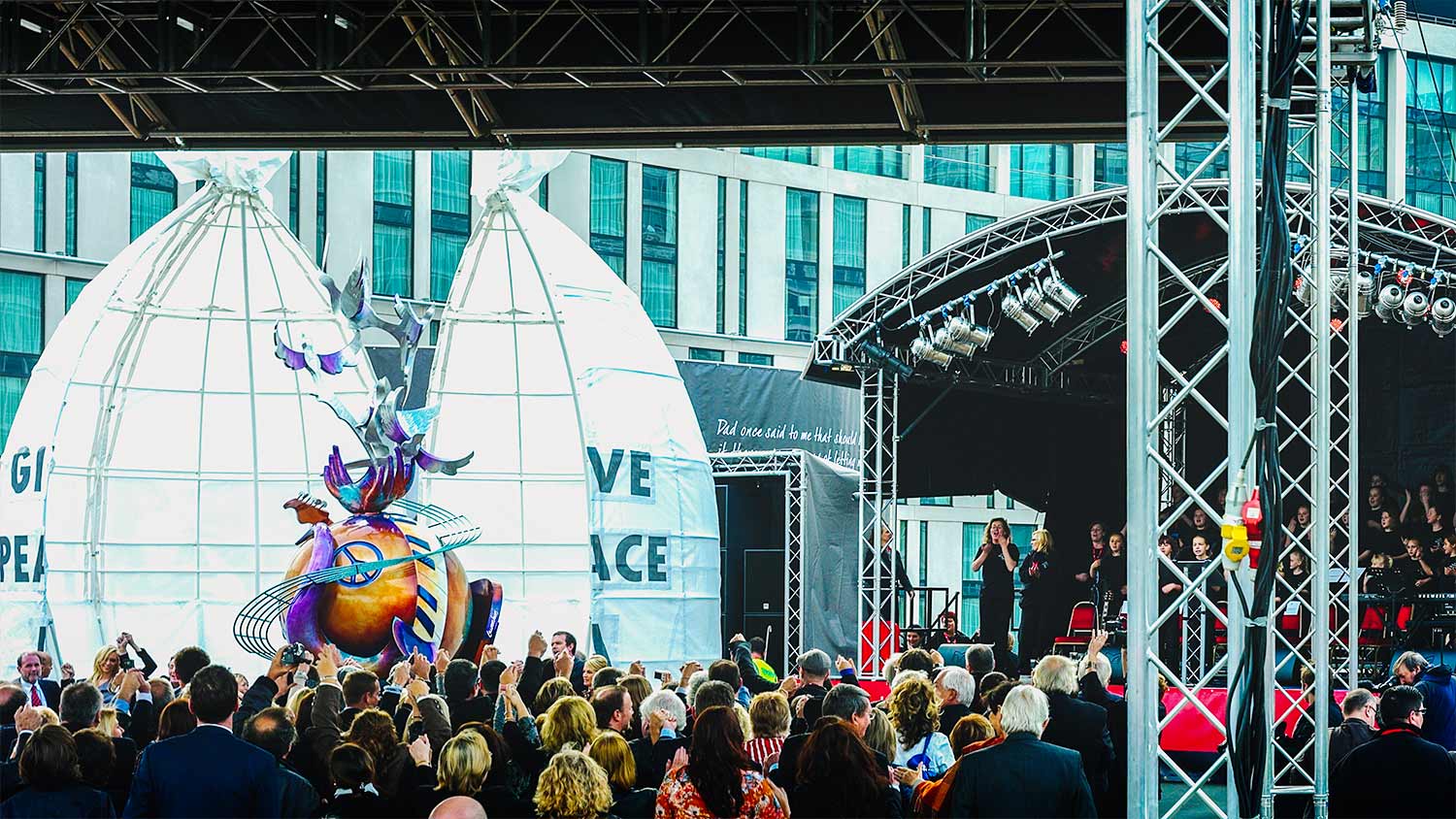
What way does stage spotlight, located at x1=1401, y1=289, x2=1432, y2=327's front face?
away from the camera

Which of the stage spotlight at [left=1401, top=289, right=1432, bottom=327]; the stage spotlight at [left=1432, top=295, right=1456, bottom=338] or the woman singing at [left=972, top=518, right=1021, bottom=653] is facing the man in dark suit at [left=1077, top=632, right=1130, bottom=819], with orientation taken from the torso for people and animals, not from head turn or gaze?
the woman singing

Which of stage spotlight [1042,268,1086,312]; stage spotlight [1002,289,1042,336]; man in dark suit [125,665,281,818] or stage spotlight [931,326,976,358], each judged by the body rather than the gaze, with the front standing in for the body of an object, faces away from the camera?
the man in dark suit

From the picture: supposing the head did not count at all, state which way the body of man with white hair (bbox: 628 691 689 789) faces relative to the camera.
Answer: away from the camera

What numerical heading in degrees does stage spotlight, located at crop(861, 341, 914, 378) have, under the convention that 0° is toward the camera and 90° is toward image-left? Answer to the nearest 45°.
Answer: approximately 270°

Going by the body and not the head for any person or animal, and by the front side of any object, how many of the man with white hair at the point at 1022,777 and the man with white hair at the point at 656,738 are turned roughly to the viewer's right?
0

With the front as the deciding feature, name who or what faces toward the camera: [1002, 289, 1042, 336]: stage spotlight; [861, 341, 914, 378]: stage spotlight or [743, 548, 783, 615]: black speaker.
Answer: the black speaker

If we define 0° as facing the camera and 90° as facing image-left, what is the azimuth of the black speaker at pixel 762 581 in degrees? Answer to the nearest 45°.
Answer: approximately 0°

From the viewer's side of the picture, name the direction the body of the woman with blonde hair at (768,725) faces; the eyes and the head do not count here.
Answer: away from the camera

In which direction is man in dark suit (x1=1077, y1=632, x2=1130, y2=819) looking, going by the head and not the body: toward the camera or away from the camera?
away from the camera

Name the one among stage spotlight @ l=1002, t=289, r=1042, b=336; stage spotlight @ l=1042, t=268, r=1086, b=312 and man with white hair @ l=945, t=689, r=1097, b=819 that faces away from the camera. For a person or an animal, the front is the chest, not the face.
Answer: the man with white hair

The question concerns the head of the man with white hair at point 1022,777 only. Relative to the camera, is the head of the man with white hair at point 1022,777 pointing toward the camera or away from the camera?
away from the camera

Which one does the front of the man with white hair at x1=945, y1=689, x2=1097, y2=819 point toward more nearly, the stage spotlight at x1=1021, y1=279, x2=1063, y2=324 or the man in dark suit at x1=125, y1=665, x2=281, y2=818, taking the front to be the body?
the stage spotlight

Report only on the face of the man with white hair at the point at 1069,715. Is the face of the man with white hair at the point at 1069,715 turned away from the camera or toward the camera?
away from the camera

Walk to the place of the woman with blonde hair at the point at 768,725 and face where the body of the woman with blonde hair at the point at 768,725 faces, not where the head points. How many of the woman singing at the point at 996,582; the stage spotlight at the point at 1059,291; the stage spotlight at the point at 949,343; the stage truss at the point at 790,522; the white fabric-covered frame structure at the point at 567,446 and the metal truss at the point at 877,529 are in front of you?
6

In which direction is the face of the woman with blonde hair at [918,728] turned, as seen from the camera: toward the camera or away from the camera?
away from the camera
